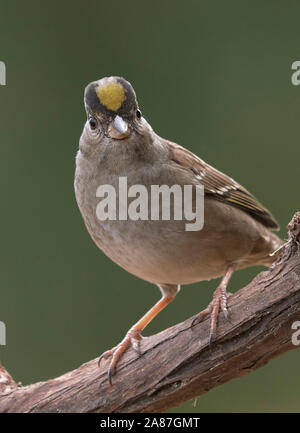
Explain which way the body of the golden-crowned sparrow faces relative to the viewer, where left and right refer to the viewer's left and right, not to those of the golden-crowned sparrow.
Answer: facing the viewer and to the left of the viewer
